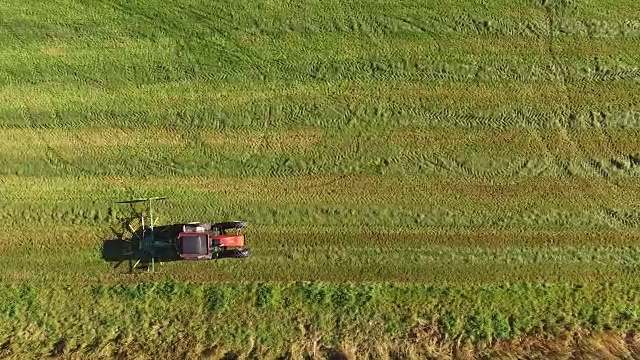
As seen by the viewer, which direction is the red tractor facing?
to the viewer's right
